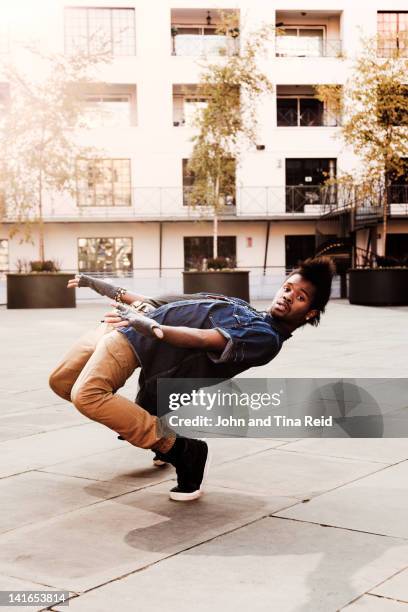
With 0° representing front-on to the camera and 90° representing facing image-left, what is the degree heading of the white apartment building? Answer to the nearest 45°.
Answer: approximately 0°

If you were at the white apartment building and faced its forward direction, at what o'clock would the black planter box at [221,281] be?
The black planter box is roughly at 12 o'clock from the white apartment building.

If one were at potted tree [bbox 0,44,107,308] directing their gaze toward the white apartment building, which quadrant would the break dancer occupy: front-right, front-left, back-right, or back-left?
back-right

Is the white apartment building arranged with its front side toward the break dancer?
yes
